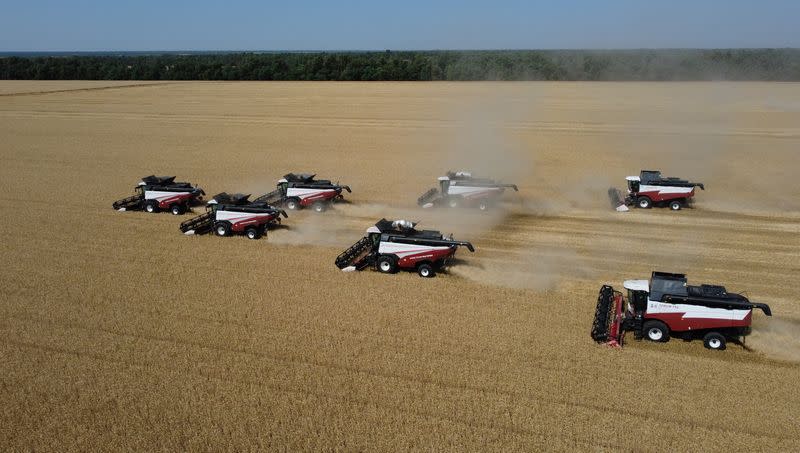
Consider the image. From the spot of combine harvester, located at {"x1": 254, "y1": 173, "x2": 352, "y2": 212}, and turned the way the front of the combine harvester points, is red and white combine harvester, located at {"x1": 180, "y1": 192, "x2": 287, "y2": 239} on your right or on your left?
on your left

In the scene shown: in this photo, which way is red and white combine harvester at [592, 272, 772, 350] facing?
to the viewer's left

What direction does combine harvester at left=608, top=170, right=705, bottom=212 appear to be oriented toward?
to the viewer's left

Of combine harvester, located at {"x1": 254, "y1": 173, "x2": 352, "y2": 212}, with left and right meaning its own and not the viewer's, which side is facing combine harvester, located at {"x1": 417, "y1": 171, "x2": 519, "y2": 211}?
back

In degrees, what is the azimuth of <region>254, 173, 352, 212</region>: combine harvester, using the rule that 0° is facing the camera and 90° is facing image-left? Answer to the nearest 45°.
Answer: approximately 90°

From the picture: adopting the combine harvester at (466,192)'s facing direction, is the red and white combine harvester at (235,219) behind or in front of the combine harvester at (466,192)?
in front

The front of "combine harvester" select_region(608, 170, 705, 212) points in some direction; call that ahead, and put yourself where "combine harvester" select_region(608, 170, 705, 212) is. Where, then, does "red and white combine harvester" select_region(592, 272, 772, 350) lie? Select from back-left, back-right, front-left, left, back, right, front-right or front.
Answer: left

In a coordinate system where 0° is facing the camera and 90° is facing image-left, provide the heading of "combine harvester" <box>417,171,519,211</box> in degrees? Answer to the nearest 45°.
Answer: approximately 90°

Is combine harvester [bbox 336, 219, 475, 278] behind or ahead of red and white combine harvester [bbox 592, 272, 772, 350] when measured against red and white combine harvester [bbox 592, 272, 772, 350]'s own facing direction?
ahead

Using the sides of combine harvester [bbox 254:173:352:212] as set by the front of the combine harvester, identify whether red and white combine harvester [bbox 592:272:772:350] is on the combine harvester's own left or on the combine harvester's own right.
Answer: on the combine harvester's own left

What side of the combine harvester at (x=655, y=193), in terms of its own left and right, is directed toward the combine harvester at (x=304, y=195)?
front

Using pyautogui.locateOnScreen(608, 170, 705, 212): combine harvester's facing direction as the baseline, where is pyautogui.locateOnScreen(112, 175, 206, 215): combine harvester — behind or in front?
in front

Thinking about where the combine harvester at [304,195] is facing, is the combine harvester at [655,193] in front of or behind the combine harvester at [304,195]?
behind
